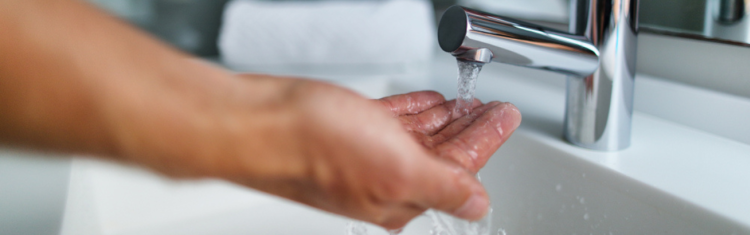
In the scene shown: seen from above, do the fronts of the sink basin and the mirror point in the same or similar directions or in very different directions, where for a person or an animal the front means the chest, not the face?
same or similar directions

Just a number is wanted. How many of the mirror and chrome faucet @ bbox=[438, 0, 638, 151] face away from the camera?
0

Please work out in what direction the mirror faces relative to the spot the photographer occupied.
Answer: facing the viewer and to the left of the viewer

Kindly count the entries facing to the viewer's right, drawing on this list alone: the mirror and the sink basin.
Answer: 0
